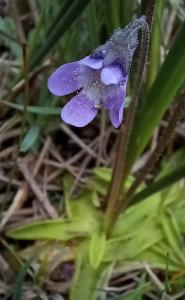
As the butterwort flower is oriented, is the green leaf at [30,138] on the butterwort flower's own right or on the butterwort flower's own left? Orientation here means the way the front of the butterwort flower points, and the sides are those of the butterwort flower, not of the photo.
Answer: on the butterwort flower's own right

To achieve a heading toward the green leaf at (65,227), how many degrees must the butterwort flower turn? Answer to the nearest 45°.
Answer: approximately 90° to its right

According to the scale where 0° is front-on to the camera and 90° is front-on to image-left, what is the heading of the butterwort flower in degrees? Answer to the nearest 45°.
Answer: approximately 45°
